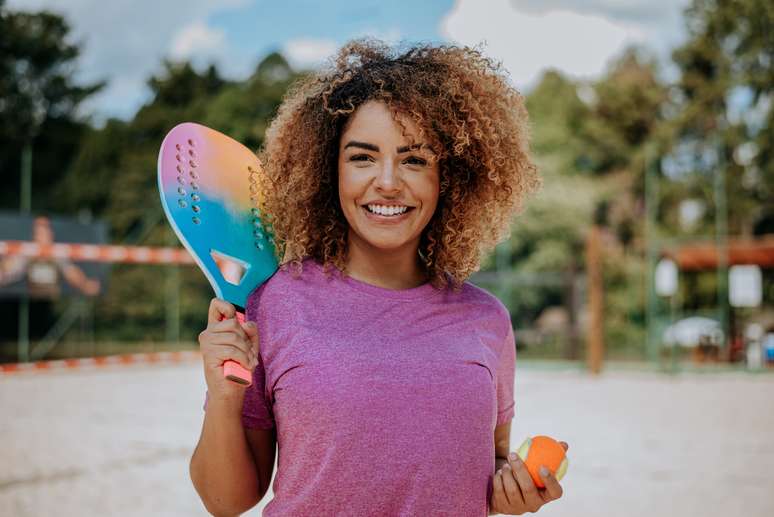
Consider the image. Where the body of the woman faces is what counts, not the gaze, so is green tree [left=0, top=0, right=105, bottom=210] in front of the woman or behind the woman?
behind

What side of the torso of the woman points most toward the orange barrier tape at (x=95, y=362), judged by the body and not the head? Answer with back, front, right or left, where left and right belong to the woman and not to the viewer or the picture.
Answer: back

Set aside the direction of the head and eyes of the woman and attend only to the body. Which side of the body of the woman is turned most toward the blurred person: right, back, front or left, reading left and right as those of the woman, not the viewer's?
back

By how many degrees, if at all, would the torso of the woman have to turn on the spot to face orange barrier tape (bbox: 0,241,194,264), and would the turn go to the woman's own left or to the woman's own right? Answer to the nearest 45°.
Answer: approximately 180°

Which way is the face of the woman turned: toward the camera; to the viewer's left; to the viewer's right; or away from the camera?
toward the camera

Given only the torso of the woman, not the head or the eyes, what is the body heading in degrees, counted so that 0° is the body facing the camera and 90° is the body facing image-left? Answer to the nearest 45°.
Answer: approximately 0°

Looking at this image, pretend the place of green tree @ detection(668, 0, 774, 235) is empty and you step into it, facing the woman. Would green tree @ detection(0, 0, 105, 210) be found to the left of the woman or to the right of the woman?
right
